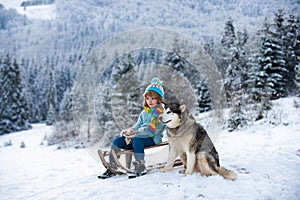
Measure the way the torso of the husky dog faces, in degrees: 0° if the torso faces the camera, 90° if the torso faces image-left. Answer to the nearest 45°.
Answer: approximately 45°

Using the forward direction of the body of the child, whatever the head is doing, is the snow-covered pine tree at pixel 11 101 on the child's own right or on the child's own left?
on the child's own right

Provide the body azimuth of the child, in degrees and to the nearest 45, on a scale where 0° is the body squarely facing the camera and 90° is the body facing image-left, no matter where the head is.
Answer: approximately 45°

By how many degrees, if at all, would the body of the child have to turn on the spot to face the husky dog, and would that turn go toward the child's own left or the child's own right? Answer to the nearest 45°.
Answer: approximately 90° to the child's own left

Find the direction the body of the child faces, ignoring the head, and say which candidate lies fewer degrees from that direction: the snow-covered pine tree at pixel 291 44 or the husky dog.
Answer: the husky dog

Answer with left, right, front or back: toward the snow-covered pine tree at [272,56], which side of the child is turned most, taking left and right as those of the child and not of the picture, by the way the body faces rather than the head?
back

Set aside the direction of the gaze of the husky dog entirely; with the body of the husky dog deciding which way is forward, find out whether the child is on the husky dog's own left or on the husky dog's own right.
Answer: on the husky dog's own right
